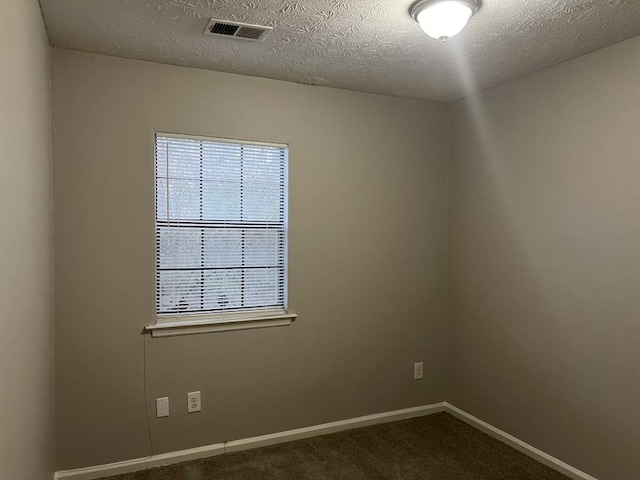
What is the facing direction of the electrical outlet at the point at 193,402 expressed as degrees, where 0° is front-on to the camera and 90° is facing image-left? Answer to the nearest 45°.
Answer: approximately 0°

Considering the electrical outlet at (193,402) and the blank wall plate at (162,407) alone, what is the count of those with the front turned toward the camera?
2

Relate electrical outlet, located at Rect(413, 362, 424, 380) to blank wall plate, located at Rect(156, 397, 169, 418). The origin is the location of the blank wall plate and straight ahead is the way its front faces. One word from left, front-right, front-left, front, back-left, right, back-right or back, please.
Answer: left

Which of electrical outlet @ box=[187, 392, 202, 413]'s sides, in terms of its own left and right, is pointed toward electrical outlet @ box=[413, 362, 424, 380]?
left

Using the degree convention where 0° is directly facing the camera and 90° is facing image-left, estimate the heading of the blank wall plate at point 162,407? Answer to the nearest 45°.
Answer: approximately 0°
